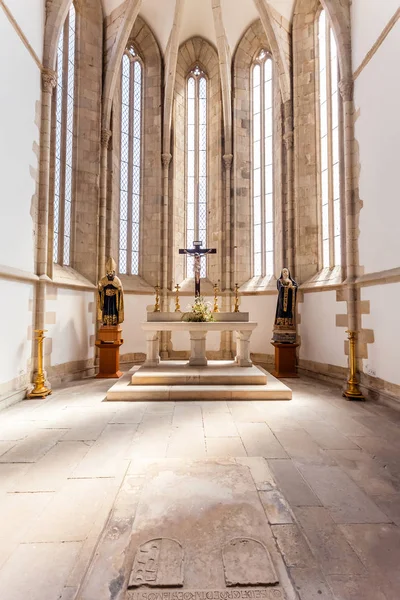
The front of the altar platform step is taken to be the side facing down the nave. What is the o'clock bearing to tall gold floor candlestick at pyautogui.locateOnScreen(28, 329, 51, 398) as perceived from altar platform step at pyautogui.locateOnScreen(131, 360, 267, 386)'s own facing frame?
The tall gold floor candlestick is roughly at 3 o'clock from the altar platform step.

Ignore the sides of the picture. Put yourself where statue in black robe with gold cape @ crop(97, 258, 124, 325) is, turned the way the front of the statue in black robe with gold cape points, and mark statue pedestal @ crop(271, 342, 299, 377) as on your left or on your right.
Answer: on your left

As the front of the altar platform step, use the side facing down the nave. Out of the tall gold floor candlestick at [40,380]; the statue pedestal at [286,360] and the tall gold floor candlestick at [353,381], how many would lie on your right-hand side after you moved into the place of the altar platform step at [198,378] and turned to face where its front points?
1

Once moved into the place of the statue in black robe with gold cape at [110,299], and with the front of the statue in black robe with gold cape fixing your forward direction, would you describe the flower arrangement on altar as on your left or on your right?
on your left

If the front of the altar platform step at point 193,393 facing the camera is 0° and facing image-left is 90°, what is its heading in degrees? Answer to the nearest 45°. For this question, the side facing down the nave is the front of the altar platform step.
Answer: approximately 0°

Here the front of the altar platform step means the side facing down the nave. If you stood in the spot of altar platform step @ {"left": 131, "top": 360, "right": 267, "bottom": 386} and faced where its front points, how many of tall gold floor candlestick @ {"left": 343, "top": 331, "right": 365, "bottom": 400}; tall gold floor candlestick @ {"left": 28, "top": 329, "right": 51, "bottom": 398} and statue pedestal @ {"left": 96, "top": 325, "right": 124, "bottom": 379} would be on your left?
1

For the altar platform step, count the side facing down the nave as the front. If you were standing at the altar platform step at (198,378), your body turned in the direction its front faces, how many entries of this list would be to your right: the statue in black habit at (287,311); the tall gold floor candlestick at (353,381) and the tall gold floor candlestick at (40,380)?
1

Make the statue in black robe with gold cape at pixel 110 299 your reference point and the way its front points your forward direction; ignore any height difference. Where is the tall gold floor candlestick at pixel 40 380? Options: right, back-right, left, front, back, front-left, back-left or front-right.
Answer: front-right

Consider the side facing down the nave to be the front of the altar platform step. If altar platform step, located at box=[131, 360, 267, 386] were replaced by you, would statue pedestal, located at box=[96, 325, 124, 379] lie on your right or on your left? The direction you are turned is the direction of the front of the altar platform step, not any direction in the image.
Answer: on your right

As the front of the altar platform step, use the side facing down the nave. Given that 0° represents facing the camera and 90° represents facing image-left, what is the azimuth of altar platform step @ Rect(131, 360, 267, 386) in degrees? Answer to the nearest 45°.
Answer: approximately 0°

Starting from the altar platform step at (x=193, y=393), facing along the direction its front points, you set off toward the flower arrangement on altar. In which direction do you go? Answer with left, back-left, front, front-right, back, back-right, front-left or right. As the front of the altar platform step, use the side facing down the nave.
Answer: back
